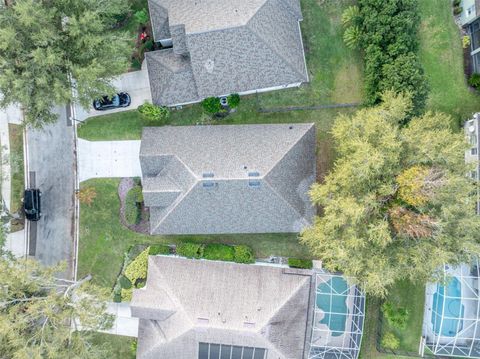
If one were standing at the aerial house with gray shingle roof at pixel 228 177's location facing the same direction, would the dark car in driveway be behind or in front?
in front

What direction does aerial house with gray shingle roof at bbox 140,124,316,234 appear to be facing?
to the viewer's left

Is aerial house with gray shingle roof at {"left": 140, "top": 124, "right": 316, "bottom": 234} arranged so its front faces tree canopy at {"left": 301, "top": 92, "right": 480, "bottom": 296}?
no

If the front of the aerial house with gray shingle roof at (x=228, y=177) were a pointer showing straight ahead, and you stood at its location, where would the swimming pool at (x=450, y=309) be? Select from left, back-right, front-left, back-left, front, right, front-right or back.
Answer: back

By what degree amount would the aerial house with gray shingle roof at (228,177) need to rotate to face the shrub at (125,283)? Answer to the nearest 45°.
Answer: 0° — it already faces it

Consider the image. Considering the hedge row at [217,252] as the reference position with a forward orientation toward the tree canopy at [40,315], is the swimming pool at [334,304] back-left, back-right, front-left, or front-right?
back-left

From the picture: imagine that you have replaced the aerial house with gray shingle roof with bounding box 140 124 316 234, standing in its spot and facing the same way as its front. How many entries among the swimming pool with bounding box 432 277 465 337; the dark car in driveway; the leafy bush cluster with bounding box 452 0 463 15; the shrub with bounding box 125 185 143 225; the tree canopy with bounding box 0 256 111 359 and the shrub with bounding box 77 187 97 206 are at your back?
2

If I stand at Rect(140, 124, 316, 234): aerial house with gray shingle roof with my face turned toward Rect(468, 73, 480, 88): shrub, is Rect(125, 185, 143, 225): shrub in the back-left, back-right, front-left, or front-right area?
back-left

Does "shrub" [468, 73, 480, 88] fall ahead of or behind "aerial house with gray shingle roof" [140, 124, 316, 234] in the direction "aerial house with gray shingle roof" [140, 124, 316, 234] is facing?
behind

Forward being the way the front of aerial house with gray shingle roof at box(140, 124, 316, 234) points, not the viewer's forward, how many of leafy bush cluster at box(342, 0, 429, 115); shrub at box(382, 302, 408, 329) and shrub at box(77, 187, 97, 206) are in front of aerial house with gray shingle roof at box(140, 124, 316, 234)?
1

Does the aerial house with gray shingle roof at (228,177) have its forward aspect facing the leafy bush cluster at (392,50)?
no

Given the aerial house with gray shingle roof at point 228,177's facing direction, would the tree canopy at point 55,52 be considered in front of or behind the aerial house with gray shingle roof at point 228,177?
in front
